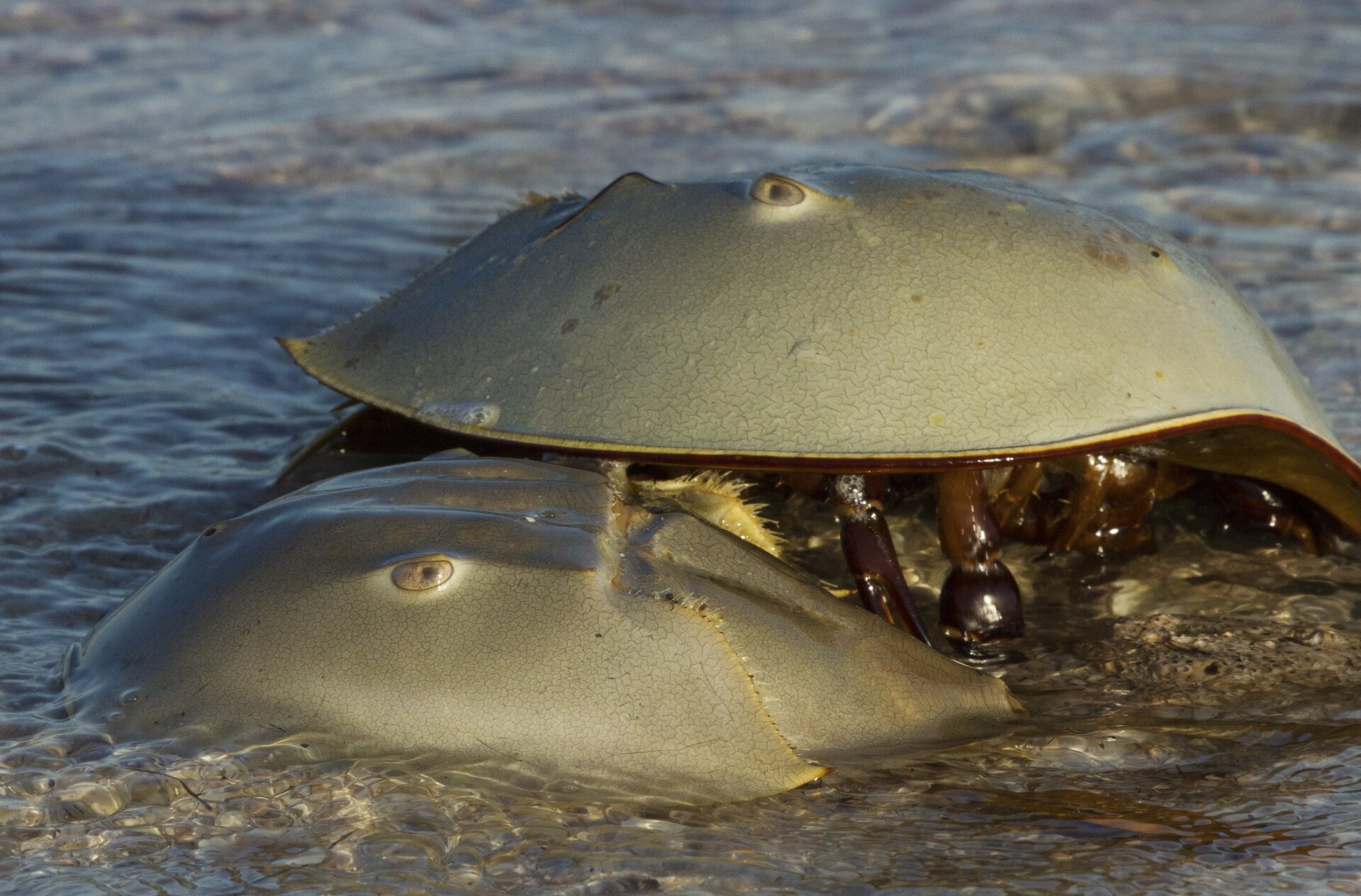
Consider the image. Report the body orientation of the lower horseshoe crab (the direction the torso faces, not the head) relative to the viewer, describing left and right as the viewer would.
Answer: facing to the left of the viewer
